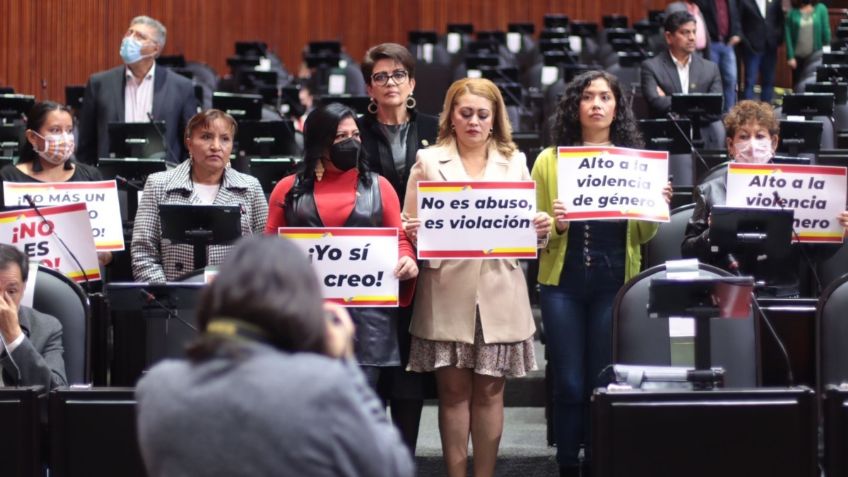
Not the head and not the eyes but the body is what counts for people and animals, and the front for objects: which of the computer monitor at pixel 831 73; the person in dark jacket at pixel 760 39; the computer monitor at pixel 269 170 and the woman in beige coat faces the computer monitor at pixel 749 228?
the person in dark jacket
